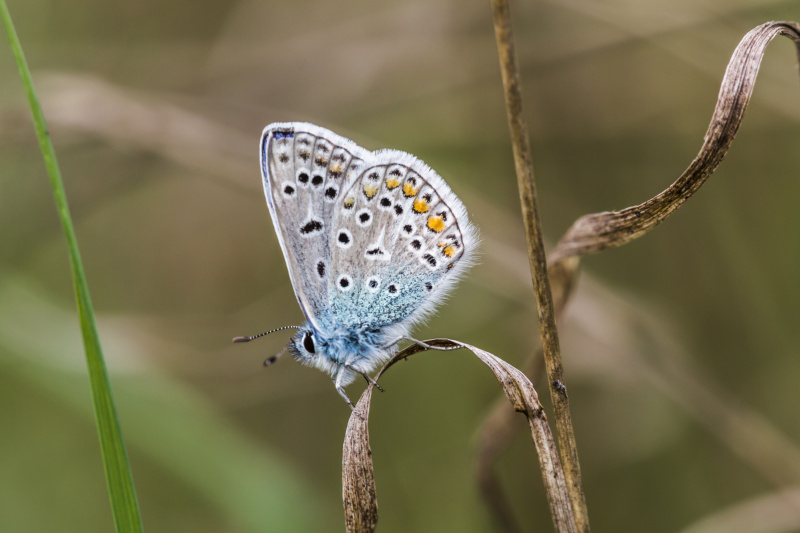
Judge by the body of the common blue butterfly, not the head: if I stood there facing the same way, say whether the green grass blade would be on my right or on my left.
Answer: on my left

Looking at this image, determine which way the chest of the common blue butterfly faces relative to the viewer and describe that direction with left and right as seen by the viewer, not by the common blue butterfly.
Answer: facing to the left of the viewer
